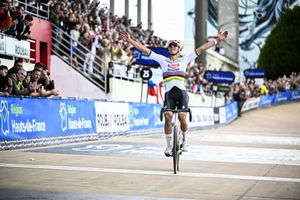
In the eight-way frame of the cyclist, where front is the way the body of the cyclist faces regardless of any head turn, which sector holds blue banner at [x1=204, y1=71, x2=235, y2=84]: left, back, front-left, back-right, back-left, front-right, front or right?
back

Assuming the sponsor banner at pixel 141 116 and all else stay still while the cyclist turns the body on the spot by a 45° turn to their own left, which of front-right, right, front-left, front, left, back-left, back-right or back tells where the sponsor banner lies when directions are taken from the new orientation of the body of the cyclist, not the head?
back-left
